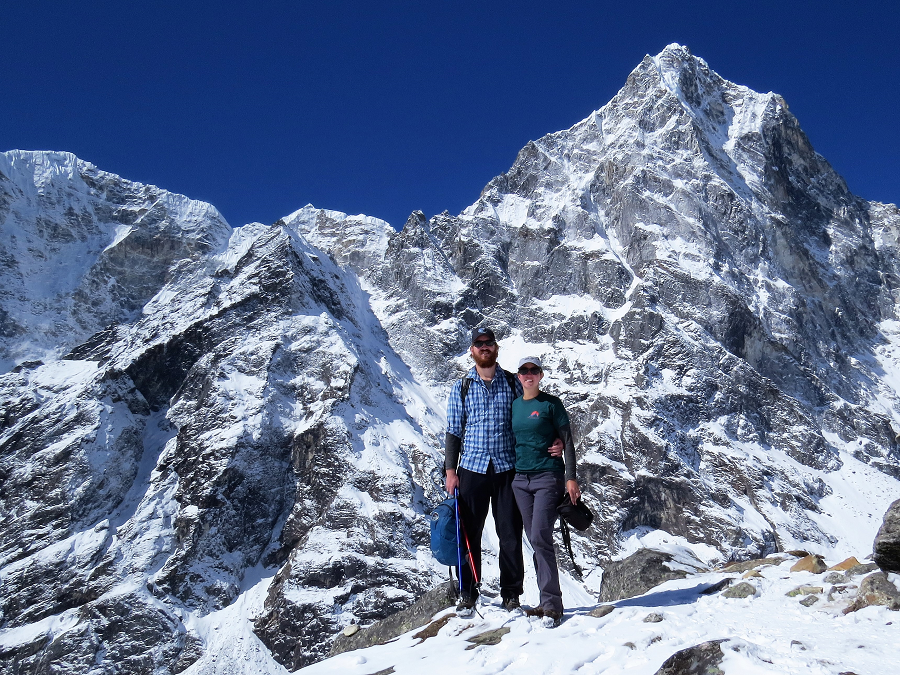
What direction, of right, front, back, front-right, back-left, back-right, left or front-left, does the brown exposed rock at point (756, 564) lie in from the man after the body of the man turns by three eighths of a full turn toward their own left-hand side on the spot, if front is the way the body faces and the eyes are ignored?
front

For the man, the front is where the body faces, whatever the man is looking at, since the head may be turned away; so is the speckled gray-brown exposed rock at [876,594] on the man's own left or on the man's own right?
on the man's own left

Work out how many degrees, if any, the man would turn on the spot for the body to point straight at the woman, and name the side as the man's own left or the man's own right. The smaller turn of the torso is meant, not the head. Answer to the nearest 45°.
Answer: approximately 45° to the man's own left

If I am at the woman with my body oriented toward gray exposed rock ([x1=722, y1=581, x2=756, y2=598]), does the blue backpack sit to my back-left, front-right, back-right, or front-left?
back-left

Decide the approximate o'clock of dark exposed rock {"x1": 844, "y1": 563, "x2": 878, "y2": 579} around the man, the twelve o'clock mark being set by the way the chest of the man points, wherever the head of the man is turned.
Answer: The dark exposed rock is roughly at 9 o'clock from the man.

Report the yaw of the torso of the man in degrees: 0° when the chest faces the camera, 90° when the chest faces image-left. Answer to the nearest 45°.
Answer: approximately 0°

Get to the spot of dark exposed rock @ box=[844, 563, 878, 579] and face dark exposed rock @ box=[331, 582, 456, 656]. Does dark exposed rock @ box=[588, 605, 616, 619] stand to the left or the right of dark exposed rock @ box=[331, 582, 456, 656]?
left

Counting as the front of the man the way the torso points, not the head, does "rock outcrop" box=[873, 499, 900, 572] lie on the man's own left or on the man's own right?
on the man's own left

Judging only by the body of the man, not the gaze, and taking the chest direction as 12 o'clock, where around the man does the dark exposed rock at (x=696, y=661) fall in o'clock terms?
The dark exposed rock is roughly at 11 o'clock from the man.
